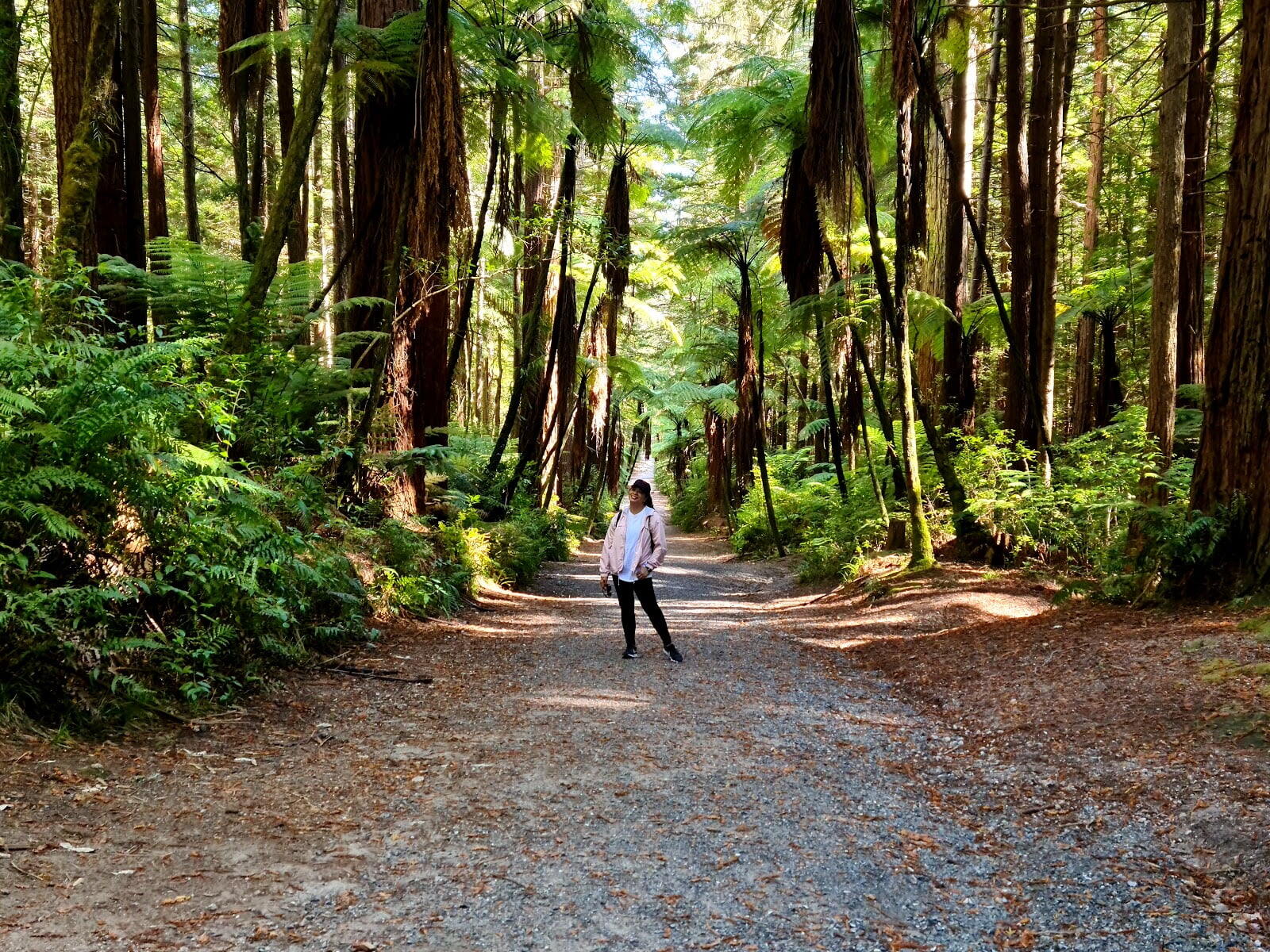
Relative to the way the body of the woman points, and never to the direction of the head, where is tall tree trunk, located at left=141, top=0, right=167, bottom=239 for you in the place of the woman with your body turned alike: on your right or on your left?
on your right

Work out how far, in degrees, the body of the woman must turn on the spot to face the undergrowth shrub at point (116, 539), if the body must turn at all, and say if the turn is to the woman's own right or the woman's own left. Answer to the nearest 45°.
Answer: approximately 45° to the woman's own right

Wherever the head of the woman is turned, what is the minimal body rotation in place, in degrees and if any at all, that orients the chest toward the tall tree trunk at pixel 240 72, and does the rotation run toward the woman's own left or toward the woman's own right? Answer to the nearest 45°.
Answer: approximately 135° to the woman's own right

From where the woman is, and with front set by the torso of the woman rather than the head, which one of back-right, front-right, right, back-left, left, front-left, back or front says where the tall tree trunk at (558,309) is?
back

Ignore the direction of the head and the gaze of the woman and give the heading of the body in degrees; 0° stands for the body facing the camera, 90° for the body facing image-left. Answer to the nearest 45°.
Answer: approximately 0°

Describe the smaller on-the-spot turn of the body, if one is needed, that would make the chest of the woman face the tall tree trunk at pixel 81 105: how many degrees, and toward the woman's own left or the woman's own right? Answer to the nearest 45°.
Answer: approximately 90° to the woman's own right

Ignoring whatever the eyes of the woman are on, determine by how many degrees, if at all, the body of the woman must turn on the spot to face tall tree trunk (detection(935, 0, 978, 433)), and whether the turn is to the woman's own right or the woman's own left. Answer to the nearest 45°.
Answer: approximately 135° to the woman's own left

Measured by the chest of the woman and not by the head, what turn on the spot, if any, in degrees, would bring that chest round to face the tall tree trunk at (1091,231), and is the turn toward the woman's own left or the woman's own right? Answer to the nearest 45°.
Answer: approximately 135° to the woman's own left

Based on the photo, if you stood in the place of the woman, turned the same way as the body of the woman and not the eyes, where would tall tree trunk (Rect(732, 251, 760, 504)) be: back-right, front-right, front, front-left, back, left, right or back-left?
back

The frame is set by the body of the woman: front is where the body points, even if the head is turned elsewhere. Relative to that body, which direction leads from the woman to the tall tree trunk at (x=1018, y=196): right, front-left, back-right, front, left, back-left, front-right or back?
back-left
